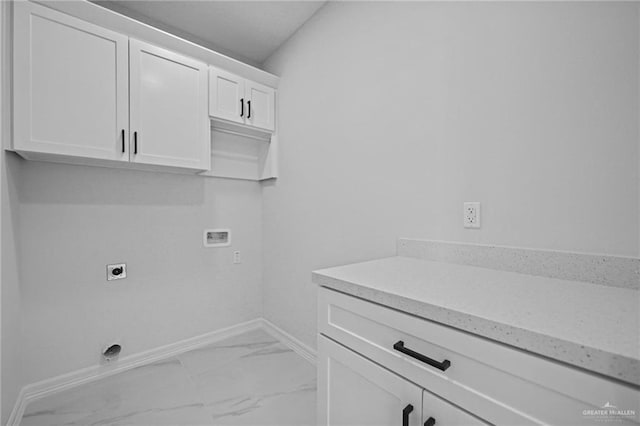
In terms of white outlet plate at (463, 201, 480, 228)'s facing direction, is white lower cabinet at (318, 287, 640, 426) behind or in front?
in front

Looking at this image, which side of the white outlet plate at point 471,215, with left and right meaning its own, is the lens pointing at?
front

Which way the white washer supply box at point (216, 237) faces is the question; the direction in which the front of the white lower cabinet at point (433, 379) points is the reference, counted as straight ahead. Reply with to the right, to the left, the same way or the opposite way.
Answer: to the left

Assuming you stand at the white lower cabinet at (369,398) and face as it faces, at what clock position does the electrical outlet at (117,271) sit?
The electrical outlet is roughly at 2 o'clock from the white lower cabinet.

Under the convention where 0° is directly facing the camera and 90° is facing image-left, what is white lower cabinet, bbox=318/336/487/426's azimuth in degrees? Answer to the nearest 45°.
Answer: approximately 45°

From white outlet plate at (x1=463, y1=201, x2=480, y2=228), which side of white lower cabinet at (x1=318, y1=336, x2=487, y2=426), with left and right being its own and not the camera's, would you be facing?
back

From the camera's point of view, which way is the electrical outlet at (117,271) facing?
toward the camera

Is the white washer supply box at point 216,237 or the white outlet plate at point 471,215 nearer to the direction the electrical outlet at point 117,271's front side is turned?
the white outlet plate

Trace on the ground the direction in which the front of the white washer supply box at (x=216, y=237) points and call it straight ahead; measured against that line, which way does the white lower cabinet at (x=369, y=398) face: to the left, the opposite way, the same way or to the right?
to the right

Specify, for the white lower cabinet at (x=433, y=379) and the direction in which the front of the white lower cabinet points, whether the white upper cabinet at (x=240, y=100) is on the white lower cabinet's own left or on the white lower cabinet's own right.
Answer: on the white lower cabinet's own right

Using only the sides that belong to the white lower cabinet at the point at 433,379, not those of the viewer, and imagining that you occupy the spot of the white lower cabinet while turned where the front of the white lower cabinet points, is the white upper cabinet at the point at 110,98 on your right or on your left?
on your right

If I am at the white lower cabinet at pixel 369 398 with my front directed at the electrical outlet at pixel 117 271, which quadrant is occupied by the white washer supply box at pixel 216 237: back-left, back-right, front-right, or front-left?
front-right

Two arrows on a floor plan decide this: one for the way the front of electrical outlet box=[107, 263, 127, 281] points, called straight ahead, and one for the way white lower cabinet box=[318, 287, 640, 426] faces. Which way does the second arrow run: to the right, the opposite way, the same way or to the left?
to the right

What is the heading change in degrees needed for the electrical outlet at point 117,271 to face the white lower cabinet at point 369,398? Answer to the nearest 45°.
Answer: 0° — it already faces it

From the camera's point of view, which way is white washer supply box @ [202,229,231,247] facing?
toward the camera

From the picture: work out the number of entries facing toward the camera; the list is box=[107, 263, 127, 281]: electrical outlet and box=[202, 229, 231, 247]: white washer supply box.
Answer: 2
